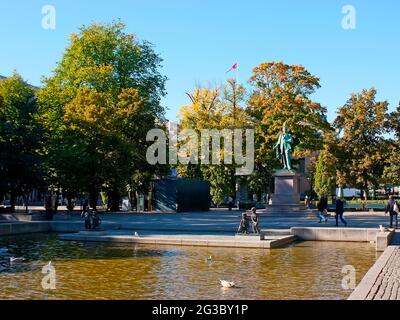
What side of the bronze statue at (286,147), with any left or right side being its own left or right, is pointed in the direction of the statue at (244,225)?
front

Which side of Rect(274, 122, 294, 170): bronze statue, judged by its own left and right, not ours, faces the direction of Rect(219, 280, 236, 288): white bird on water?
front

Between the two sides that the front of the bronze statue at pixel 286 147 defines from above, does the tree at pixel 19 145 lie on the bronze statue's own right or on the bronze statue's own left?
on the bronze statue's own right

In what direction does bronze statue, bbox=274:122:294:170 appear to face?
toward the camera

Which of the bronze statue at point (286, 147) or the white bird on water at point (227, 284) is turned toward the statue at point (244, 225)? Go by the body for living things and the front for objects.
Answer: the bronze statue
